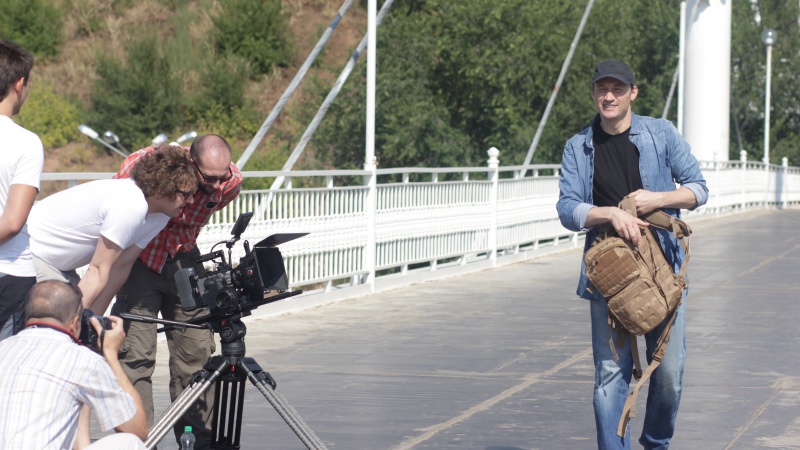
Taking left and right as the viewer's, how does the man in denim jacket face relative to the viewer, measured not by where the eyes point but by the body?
facing the viewer

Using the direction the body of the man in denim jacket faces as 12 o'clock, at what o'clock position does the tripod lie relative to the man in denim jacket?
The tripod is roughly at 2 o'clock from the man in denim jacket.

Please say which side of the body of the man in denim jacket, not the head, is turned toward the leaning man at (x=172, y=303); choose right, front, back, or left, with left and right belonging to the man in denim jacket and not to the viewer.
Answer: right

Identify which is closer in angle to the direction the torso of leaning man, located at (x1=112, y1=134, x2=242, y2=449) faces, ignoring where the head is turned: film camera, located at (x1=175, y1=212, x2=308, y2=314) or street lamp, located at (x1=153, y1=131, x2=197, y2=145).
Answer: the film camera

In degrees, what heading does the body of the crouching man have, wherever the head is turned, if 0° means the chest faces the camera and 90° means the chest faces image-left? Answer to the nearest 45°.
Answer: approximately 225°

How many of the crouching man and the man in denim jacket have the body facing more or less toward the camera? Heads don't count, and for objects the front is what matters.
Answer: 1

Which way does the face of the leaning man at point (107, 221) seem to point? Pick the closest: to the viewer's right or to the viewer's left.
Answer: to the viewer's right

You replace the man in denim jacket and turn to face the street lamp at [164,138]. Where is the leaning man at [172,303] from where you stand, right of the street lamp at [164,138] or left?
left
